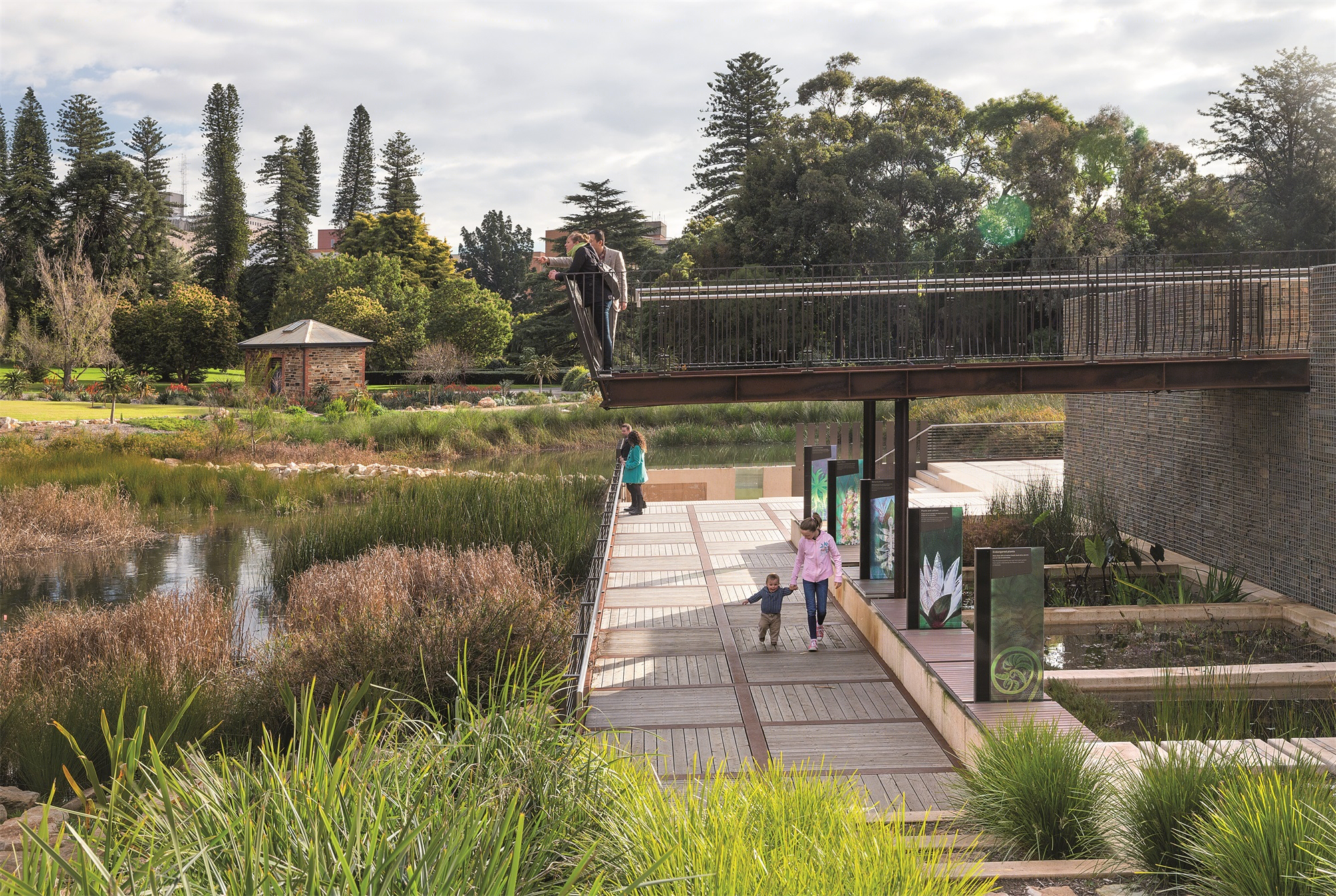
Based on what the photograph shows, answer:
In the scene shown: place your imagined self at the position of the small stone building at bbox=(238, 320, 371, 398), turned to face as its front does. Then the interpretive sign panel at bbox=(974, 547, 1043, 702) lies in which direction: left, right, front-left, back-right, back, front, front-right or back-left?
front-left

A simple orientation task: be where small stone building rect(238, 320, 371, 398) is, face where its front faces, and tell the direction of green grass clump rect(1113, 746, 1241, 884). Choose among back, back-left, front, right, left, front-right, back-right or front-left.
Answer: front-left

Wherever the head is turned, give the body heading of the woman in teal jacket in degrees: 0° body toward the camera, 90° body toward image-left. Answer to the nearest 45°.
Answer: approximately 90°

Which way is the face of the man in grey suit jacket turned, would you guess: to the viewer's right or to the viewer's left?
to the viewer's left

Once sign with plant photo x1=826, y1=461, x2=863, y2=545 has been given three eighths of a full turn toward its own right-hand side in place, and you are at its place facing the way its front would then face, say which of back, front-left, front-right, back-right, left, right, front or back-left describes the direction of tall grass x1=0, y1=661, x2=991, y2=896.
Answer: back-left

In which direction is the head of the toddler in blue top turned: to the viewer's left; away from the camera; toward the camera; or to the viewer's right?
toward the camera

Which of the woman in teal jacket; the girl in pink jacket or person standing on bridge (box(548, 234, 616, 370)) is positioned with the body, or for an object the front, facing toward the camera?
the girl in pink jacket

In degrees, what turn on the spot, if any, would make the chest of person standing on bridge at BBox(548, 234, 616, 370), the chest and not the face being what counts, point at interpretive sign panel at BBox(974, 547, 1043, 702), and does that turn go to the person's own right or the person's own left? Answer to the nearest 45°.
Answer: approximately 135° to the person's own left

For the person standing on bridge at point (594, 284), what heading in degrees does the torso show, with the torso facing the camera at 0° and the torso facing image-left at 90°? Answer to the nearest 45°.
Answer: approximately 90°

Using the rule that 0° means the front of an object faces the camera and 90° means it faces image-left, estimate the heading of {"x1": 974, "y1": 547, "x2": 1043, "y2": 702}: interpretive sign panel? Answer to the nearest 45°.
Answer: approximately 0°
